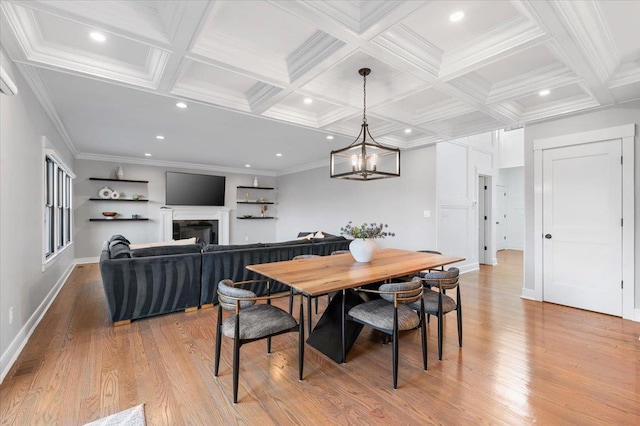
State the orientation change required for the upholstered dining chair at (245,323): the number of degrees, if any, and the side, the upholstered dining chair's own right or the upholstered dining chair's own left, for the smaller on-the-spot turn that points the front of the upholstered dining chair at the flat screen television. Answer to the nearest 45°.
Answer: approximately 45° to the upholstered dining chair's own left

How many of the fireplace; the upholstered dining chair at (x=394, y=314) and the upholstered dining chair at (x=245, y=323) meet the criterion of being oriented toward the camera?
1

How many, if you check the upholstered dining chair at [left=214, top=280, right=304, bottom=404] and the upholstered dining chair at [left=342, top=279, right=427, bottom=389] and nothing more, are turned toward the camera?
0

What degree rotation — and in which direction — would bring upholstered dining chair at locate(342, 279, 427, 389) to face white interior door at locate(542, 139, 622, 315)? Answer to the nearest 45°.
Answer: approximately 90° to its right

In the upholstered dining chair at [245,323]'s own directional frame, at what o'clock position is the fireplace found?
The fireplace is roughly at 10 o'clock from the upholstered dining chair.

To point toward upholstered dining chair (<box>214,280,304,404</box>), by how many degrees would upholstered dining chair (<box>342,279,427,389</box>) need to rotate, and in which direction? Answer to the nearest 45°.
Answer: approximately 45° to its left

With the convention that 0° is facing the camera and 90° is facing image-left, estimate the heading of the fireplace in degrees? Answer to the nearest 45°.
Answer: approximately 0°

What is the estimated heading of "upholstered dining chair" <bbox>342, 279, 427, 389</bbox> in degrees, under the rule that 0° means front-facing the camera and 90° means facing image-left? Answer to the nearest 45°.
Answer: approximately 135°

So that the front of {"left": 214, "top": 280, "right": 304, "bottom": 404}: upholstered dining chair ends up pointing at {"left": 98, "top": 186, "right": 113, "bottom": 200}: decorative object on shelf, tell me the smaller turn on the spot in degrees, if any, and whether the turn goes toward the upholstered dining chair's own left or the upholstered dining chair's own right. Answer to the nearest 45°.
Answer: approximately 90° to the upholstered dining chair's own left

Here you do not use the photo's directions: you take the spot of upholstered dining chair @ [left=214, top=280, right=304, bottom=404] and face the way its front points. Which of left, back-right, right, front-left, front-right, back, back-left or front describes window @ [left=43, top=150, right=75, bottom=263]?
left

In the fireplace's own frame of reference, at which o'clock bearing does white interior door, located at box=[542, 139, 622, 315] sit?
The white interior door is roughly at 11 o'clock from the fireplace.

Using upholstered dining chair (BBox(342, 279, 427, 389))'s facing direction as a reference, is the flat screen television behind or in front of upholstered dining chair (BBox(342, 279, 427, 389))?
in front

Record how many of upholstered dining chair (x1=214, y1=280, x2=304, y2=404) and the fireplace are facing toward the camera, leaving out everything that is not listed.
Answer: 1

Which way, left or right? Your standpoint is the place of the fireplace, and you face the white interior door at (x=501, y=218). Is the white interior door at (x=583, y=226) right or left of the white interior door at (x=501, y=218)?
right

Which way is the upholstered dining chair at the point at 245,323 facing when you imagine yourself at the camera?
facing away from the viewer and to the right of the viewer

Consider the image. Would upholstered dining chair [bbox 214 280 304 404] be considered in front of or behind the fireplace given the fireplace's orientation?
in front
